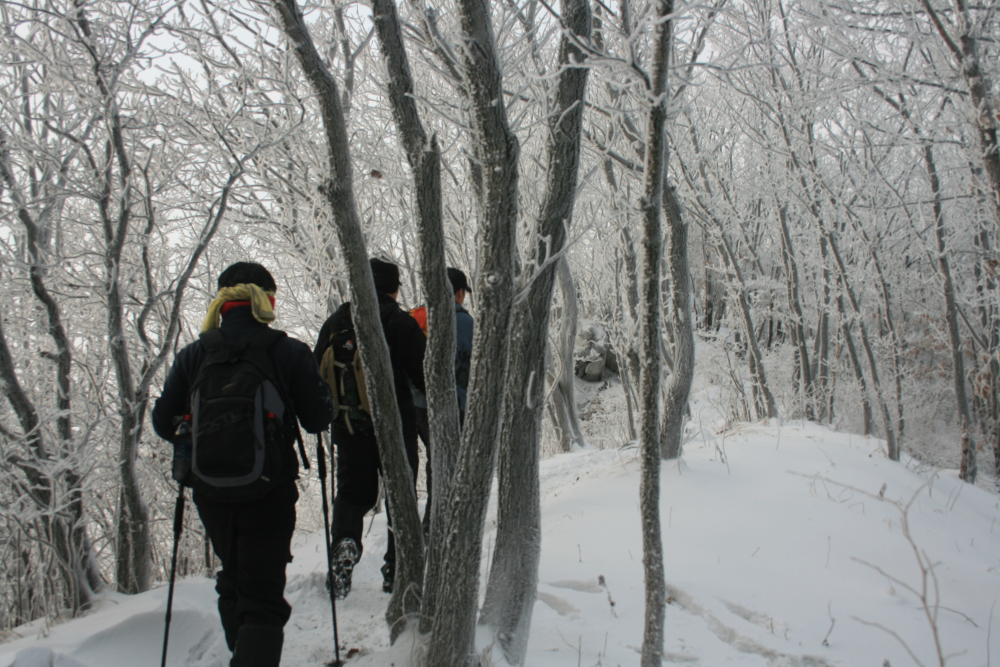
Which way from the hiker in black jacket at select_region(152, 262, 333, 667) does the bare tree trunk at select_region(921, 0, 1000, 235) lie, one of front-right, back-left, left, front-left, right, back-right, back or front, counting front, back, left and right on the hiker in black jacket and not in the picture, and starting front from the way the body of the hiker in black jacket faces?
right

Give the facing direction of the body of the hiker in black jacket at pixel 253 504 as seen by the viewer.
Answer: away from the camera

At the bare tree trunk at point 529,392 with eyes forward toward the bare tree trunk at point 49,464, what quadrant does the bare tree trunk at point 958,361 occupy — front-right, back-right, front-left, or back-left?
back-right

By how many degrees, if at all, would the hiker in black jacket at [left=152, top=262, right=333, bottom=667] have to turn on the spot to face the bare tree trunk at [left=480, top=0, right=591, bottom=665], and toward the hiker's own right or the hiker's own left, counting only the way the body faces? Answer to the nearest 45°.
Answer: approximately 90° to the hiker's own right

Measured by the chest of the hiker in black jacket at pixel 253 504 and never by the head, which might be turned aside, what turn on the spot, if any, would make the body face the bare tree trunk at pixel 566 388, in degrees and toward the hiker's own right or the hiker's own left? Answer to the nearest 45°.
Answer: approximately 45° to the hiker's own right

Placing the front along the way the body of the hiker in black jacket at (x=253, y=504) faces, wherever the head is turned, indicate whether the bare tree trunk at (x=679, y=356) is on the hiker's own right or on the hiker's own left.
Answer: on the hiker's own right

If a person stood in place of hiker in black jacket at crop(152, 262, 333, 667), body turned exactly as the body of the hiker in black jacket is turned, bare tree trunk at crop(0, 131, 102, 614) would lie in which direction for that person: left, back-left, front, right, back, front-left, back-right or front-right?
front-left

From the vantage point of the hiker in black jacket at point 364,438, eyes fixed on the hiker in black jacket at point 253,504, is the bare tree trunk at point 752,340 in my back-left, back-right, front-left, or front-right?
back-left

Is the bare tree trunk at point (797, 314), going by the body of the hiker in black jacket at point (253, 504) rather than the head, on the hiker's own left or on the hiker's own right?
on the hiker's own right
